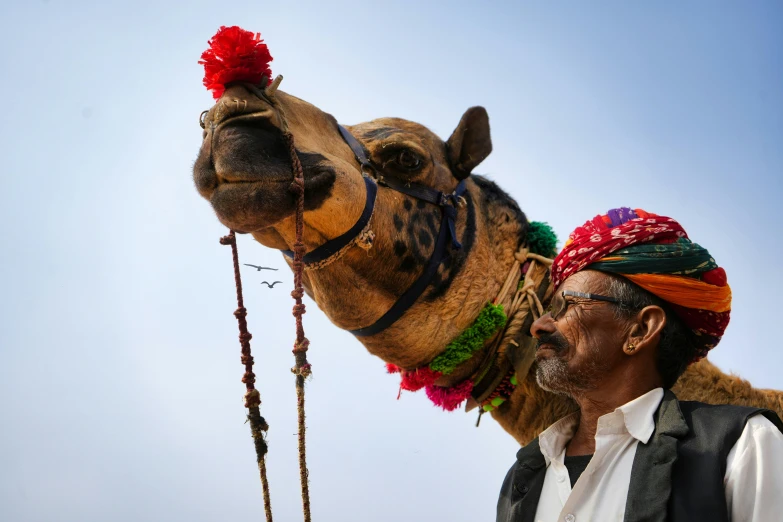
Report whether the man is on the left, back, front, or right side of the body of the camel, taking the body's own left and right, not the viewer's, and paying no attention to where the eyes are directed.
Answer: left

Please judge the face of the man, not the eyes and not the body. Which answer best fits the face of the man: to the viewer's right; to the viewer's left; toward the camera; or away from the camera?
to the viewer's left

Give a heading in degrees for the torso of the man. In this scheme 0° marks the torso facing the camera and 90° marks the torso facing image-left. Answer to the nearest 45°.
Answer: approximately 45°

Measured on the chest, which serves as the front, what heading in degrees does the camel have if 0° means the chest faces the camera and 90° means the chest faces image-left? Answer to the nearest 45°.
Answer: approximately 45°
